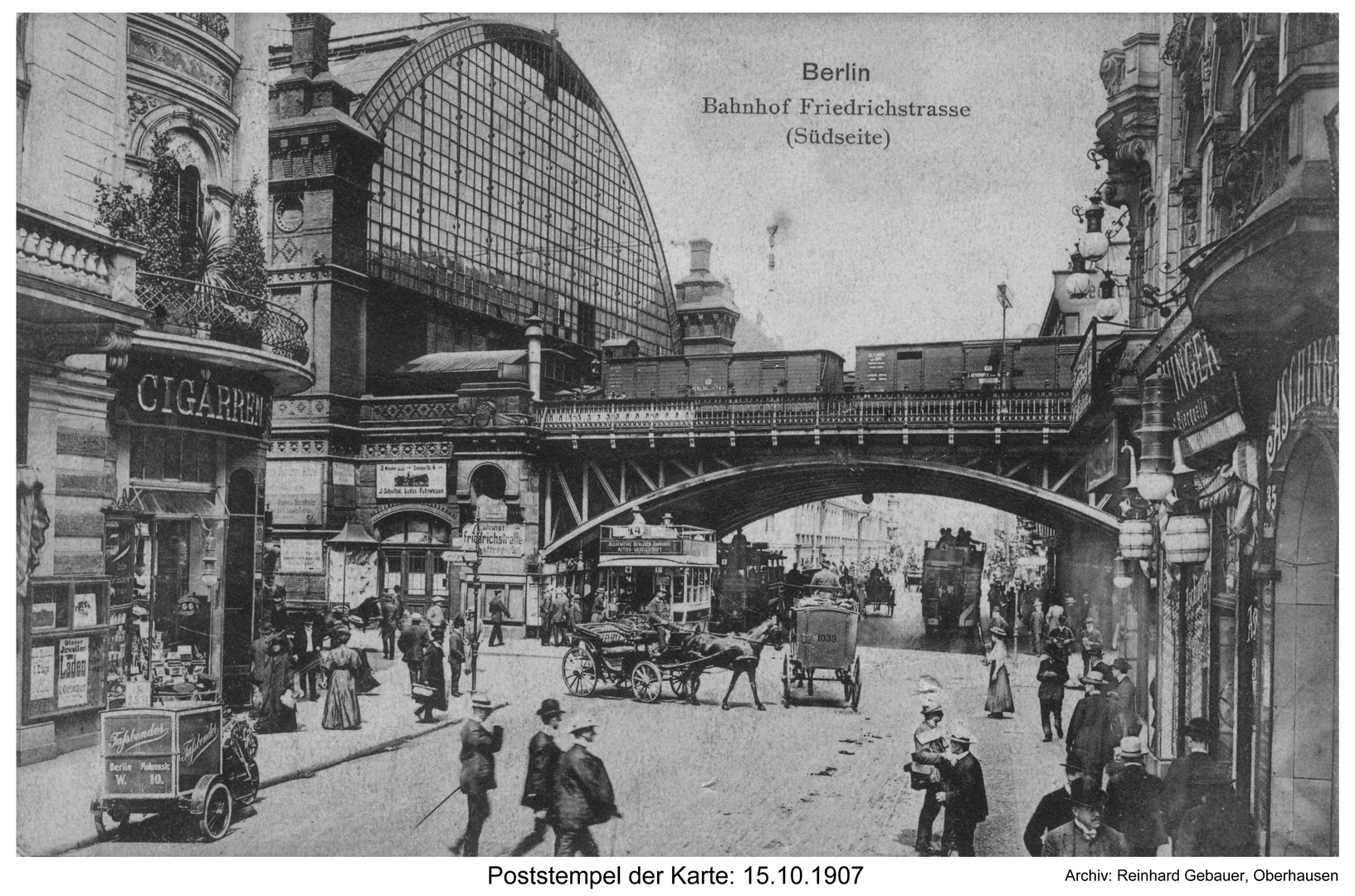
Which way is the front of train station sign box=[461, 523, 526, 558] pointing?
toward the camera

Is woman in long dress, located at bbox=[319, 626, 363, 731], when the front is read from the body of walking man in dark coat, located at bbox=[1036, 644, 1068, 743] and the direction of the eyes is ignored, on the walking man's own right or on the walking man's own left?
on the walking man's own right

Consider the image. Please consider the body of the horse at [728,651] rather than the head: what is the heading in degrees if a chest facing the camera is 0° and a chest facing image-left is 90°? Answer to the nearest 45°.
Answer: approximately 270°

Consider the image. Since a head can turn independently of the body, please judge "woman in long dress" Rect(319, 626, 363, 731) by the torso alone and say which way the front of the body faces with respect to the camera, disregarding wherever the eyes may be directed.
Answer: away from the camera

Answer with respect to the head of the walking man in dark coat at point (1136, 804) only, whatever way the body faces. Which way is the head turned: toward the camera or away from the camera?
away from the camera

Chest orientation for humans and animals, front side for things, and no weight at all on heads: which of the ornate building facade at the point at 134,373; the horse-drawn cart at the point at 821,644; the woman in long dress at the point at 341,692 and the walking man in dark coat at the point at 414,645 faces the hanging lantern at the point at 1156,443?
the ornate building facade

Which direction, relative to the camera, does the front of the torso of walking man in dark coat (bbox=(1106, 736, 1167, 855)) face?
away from the camera

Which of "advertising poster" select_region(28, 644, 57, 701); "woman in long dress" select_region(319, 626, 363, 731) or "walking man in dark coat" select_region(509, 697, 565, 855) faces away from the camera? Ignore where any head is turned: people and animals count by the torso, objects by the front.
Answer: the woman in long dress

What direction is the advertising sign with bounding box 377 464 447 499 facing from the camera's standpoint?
toward the camera

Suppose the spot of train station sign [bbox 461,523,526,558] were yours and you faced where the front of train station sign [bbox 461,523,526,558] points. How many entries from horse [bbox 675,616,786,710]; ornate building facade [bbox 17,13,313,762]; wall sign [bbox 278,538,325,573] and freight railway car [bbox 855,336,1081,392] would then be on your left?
2

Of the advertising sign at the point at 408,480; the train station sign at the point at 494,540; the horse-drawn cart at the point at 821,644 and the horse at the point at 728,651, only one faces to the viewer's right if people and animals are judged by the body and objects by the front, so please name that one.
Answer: the horse
